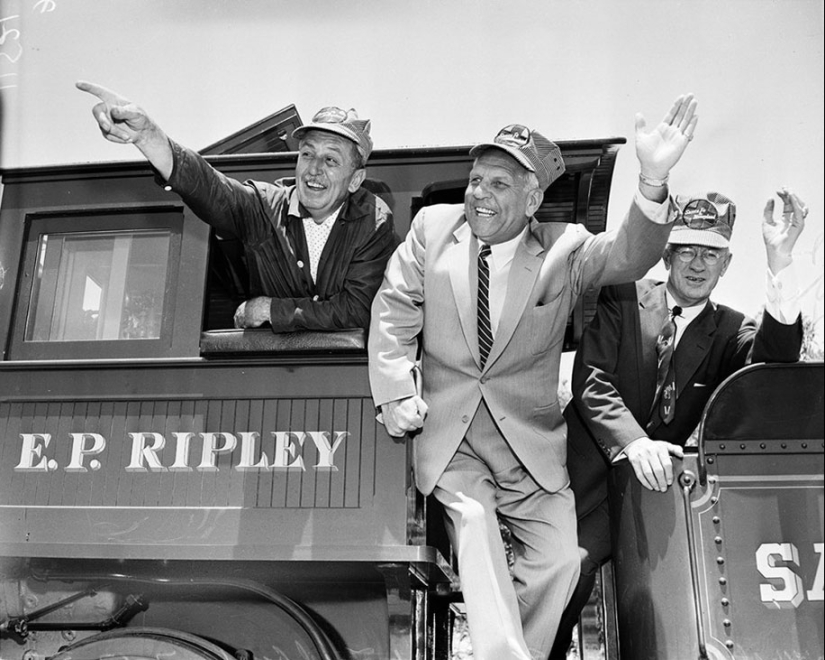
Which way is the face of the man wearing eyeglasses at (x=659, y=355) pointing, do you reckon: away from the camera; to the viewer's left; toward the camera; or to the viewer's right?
toward the camera

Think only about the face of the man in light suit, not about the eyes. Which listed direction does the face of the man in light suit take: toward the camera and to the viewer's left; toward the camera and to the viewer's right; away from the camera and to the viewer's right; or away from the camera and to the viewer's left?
toward the camera and to the viewer's left

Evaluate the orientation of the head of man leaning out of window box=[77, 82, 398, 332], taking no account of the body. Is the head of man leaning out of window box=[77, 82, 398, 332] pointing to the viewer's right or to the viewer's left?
to the viewer's left

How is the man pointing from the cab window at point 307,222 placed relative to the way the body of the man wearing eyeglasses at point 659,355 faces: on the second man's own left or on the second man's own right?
on the second man's own right

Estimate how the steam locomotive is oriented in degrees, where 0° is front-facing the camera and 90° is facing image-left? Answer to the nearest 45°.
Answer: approximately 90°

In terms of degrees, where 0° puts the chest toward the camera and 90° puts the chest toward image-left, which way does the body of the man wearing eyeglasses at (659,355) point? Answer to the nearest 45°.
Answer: approximately 0°
